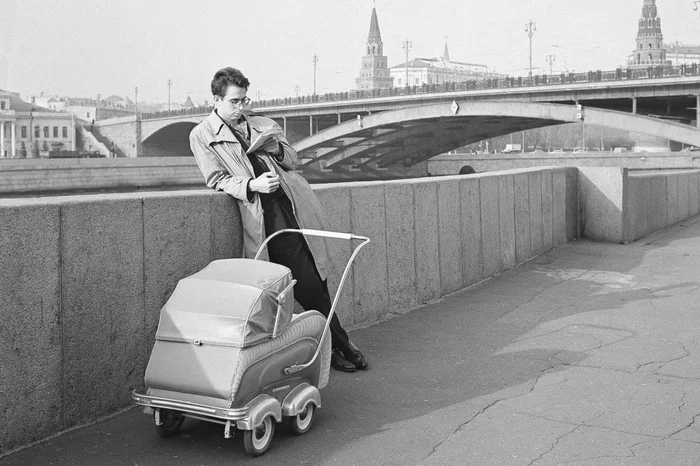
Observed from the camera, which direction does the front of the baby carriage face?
facing the viewer and to the left of the viewer

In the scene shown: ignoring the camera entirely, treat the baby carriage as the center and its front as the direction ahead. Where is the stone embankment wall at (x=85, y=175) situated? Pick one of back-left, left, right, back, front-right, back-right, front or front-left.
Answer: back-right

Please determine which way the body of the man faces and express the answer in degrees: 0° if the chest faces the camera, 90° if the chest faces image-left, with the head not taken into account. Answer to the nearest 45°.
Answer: approximately 315°

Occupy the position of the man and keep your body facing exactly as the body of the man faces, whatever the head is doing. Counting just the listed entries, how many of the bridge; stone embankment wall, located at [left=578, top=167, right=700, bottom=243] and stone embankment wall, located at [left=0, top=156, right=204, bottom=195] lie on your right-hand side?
0

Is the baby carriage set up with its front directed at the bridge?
no

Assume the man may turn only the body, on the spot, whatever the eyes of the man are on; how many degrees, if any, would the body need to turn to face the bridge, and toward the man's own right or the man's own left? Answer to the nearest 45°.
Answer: approximately 135° to the man's own left

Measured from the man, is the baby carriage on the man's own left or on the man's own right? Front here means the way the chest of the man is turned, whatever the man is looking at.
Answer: on the man's own right

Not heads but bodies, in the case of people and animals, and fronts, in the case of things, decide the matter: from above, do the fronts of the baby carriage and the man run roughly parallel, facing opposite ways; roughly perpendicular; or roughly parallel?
roughly perpendicular

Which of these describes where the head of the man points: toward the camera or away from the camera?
toward the camera

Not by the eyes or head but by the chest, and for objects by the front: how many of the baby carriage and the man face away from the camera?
0

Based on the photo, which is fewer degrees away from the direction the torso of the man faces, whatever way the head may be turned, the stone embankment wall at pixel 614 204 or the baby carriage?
the baby carriage

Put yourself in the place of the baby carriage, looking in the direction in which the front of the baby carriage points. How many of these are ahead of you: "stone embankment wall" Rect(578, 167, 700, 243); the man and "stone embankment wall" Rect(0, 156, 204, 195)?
0

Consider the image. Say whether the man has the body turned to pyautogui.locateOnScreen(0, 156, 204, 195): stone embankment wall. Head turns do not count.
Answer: no

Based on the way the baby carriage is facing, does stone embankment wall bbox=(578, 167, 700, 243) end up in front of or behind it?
behind

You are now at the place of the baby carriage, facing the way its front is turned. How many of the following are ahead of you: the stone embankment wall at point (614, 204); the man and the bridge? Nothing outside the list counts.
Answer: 0

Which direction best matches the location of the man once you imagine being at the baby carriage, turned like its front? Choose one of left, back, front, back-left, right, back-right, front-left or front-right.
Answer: back-right
